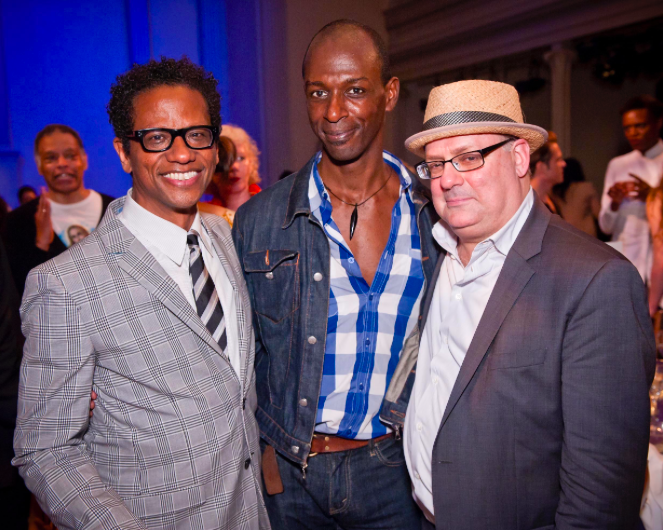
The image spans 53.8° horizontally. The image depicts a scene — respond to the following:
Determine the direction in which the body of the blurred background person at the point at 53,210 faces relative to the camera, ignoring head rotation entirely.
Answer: toward the camera

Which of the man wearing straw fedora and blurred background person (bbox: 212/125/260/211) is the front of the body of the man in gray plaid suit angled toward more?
the man wearing straw fedora

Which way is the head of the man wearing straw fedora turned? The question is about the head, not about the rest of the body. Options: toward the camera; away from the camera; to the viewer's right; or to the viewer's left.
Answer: toward the camera

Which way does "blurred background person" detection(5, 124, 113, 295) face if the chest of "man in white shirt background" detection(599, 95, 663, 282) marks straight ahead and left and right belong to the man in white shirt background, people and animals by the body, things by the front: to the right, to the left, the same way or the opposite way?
to the left

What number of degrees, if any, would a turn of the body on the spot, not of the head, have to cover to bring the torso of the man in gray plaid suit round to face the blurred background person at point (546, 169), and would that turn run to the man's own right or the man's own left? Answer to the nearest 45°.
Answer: approximately 90° to the man's own left

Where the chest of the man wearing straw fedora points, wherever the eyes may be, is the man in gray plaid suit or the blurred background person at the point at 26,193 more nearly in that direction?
the man in gray plaid suit

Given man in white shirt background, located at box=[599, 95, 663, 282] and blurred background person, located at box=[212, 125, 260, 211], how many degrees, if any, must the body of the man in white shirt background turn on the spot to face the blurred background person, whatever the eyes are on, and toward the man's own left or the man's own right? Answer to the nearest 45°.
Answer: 0° — they already face them

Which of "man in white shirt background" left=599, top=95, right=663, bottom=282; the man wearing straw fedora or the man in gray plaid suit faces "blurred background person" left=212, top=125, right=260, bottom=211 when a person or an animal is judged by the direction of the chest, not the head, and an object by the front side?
the man in white shirt background

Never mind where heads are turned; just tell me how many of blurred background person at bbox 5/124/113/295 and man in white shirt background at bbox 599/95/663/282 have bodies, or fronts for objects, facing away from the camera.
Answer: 0

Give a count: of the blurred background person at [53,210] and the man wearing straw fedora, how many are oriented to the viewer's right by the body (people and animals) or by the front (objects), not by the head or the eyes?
0

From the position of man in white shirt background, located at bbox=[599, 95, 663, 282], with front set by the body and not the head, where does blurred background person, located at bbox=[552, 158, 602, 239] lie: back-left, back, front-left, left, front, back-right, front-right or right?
right

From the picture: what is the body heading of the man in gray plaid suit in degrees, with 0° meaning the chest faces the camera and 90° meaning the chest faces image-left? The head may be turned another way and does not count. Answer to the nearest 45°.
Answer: approximately 315°

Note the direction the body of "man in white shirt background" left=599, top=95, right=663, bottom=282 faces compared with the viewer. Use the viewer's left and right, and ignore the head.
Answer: facing the viewer and to the left of the viewer
